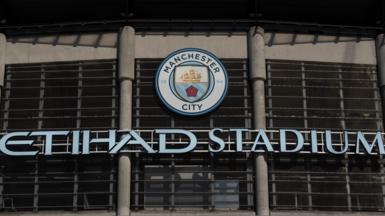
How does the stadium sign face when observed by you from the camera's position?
facing the viewer
